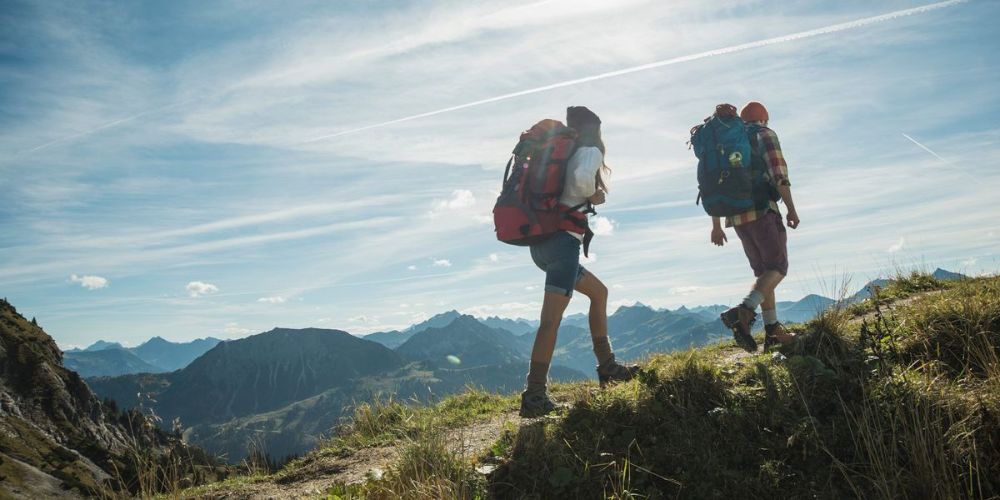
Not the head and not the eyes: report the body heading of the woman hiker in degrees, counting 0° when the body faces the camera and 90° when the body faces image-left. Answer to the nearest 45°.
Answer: approximately 270°

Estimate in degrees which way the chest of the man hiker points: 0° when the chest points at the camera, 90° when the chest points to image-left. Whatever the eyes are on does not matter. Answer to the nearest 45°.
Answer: approximately 225°
